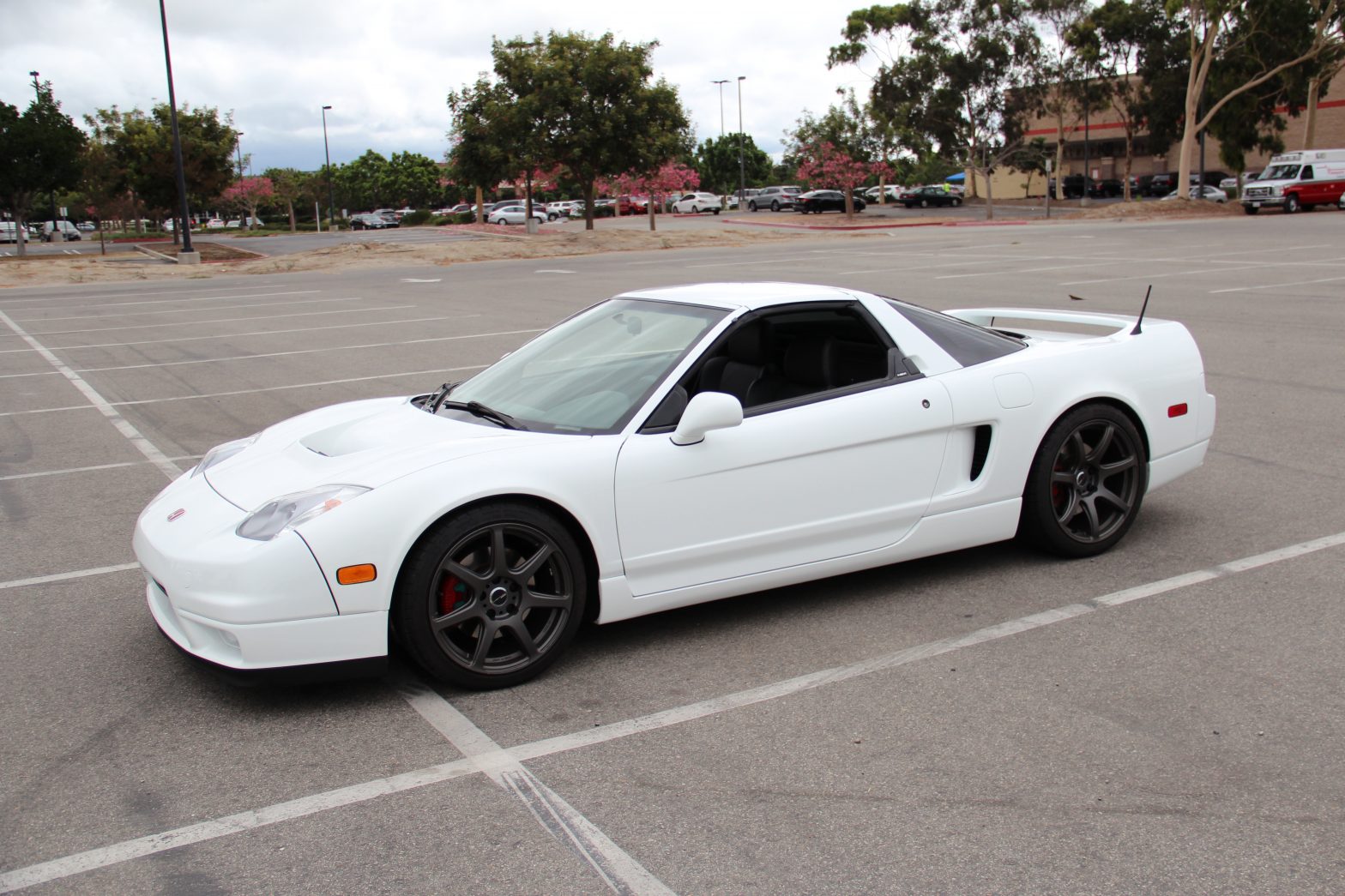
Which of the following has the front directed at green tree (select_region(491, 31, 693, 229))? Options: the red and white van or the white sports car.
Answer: the red and white van

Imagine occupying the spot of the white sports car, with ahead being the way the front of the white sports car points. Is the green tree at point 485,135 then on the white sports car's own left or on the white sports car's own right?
on the white sports car's own right

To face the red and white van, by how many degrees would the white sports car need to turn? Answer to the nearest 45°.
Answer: approximately 180°

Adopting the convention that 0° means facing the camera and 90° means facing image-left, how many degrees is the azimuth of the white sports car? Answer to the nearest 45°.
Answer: approximately 45°

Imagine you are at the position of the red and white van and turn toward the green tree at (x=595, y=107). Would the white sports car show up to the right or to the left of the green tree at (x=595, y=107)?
left

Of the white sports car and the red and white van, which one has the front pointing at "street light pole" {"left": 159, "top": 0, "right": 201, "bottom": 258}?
the red and white van

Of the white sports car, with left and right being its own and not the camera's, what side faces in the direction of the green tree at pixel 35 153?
right

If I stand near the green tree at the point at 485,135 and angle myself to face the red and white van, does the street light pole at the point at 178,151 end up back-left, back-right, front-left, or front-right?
back-right

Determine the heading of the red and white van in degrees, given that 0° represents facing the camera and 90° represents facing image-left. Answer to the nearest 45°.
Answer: approximately 45°

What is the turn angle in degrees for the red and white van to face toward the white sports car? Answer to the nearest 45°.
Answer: approximately 45° to its left
